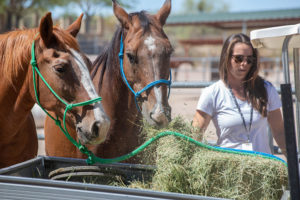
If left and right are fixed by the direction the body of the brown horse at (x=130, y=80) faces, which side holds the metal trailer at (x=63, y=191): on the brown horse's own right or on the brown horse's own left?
on the brown horse's own right

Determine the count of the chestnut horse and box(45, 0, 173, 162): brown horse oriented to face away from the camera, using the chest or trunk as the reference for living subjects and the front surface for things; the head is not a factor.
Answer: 0

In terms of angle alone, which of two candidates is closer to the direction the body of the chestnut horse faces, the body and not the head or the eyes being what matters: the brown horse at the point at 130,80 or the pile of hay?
the pile of hay

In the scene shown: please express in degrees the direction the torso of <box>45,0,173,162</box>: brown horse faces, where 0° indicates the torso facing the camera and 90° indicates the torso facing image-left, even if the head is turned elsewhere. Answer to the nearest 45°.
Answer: approximately 315°

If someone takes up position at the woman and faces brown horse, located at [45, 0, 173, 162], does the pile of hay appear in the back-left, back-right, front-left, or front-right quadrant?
front-left

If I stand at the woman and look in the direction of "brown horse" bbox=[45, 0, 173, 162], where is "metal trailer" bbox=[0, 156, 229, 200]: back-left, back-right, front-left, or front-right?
front-left

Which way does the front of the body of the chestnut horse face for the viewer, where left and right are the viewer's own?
facing the viewer and to the right of the viewer

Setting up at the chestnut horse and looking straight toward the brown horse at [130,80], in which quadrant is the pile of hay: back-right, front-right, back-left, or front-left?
front-right

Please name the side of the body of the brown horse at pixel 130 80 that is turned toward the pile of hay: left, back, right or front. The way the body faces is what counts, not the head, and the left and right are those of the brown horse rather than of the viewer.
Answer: front

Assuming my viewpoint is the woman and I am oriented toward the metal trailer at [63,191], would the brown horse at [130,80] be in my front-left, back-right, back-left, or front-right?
front-right

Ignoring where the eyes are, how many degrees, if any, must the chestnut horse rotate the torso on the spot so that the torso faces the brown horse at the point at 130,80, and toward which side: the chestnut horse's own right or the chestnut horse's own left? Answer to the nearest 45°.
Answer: approximately 90° to the chestnut horse's own left

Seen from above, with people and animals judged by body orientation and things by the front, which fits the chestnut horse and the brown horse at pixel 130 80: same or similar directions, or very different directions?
same or similar directions

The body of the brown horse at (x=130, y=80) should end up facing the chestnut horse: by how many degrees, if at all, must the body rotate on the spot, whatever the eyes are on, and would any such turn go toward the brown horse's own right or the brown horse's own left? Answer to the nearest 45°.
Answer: approximately 90° to the brown horse's own right

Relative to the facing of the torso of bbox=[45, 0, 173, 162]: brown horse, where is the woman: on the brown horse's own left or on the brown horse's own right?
on the brown horse's own left

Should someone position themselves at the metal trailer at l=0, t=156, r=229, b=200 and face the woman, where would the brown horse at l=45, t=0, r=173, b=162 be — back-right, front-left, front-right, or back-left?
front-left

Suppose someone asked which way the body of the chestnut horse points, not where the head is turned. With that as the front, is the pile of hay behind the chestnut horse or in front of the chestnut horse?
in front
